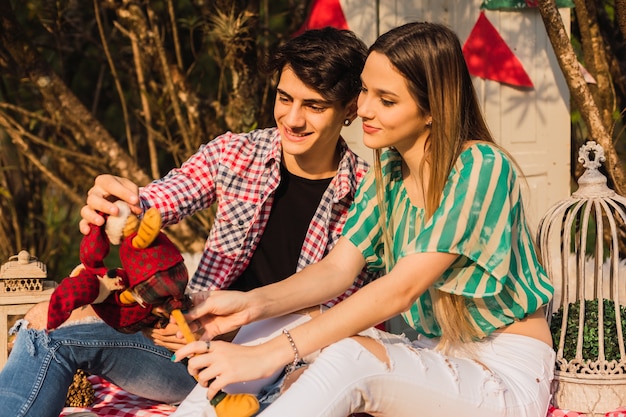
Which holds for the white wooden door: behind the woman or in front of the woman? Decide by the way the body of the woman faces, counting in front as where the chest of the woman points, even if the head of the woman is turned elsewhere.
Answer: behind

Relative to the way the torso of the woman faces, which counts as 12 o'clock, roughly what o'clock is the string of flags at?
The string of flags is roughly at 5 o'clock from the woman.

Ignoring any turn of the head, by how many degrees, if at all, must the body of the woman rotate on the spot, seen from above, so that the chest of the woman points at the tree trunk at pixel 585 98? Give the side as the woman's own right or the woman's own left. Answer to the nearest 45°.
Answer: approximately 180°

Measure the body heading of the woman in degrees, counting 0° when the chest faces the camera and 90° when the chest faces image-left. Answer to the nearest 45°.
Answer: approximately 45°

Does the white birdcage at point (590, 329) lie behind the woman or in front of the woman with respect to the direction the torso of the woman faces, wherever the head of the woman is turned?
behind

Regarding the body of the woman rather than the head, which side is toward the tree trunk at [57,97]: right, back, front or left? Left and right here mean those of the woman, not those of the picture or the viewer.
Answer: right

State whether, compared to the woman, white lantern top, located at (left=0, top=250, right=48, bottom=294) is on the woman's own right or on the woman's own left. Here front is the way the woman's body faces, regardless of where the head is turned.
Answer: on the woman's own right

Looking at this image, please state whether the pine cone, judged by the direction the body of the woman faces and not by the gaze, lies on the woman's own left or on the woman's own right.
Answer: on the woman's own right
